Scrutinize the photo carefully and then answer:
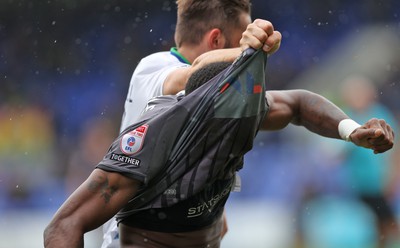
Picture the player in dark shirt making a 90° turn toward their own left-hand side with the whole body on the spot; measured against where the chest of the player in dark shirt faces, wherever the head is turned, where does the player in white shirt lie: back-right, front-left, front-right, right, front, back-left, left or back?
front-left

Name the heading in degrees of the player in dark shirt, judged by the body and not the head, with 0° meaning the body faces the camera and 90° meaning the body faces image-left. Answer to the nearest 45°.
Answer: approximately 315°
